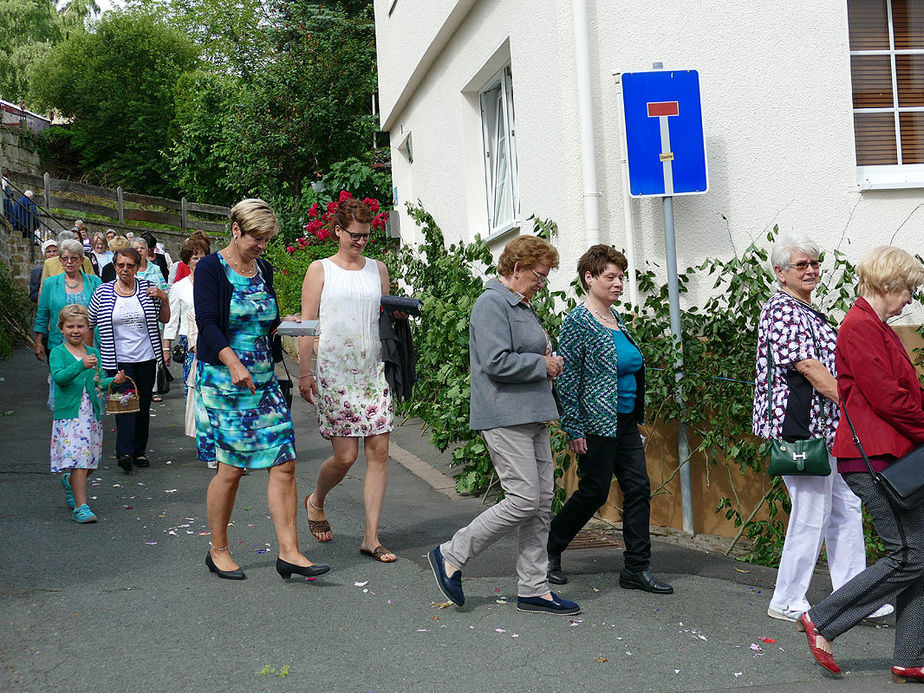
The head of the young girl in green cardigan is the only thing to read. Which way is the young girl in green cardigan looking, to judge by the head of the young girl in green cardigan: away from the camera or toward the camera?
toward the camera

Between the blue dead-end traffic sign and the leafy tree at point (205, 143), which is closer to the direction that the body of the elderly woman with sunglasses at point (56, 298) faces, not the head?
the blue dead-end traffic sign

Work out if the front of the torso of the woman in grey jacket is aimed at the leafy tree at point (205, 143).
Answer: no

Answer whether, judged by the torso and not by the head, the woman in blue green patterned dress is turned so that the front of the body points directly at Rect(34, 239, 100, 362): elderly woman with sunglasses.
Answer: no

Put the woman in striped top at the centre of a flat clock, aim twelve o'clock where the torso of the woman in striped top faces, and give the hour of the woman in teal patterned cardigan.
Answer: The woman in teal patterned cardigan is roughly at 11 o'clock from the woman in striped top.

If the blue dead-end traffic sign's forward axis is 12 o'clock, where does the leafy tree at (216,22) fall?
The leafy tree is roughly at 5 o'clock from the blue dead-end traffic sign.

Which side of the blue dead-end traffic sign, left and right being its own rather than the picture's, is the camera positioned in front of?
front

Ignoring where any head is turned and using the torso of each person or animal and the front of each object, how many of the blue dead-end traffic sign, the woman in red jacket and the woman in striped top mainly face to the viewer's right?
1

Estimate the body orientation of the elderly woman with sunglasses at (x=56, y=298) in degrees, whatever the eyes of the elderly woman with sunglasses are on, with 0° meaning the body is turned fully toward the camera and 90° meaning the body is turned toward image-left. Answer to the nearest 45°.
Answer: approximately 0°

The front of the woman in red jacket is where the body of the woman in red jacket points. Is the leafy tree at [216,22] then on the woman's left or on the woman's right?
on the woman's left

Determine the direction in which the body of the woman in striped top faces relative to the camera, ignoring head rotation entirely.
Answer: toward the camera

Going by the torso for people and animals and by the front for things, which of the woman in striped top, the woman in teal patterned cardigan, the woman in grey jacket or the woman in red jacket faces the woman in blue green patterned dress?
the woman in striped top

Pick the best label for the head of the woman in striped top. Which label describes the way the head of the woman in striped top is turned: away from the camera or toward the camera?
toward the camera

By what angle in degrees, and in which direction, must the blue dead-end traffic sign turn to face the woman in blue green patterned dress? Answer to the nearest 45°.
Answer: approximately 45° to its right

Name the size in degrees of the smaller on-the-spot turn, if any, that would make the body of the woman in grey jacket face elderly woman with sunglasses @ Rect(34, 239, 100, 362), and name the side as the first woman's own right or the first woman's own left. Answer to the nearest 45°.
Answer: approximately 135° to the first woman's own left

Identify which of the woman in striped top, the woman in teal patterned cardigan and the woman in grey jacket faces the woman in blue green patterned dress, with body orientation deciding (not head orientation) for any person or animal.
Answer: the woman in striped top

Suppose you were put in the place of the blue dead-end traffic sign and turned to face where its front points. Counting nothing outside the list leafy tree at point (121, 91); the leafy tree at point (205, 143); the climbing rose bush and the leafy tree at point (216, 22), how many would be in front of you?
0

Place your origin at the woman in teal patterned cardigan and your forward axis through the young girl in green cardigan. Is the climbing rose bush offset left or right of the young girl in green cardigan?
right

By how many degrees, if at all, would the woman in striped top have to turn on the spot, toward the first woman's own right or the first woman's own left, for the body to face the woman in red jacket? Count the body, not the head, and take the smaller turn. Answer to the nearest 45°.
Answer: approximately 45° to the first woman's own left

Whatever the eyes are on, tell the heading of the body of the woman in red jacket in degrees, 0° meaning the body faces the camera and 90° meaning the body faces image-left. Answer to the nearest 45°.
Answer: approximately 270°

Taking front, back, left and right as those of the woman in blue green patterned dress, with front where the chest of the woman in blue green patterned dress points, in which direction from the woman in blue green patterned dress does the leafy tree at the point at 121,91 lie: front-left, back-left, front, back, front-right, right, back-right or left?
back-left

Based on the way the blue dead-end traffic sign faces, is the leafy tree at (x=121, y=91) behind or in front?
behind
